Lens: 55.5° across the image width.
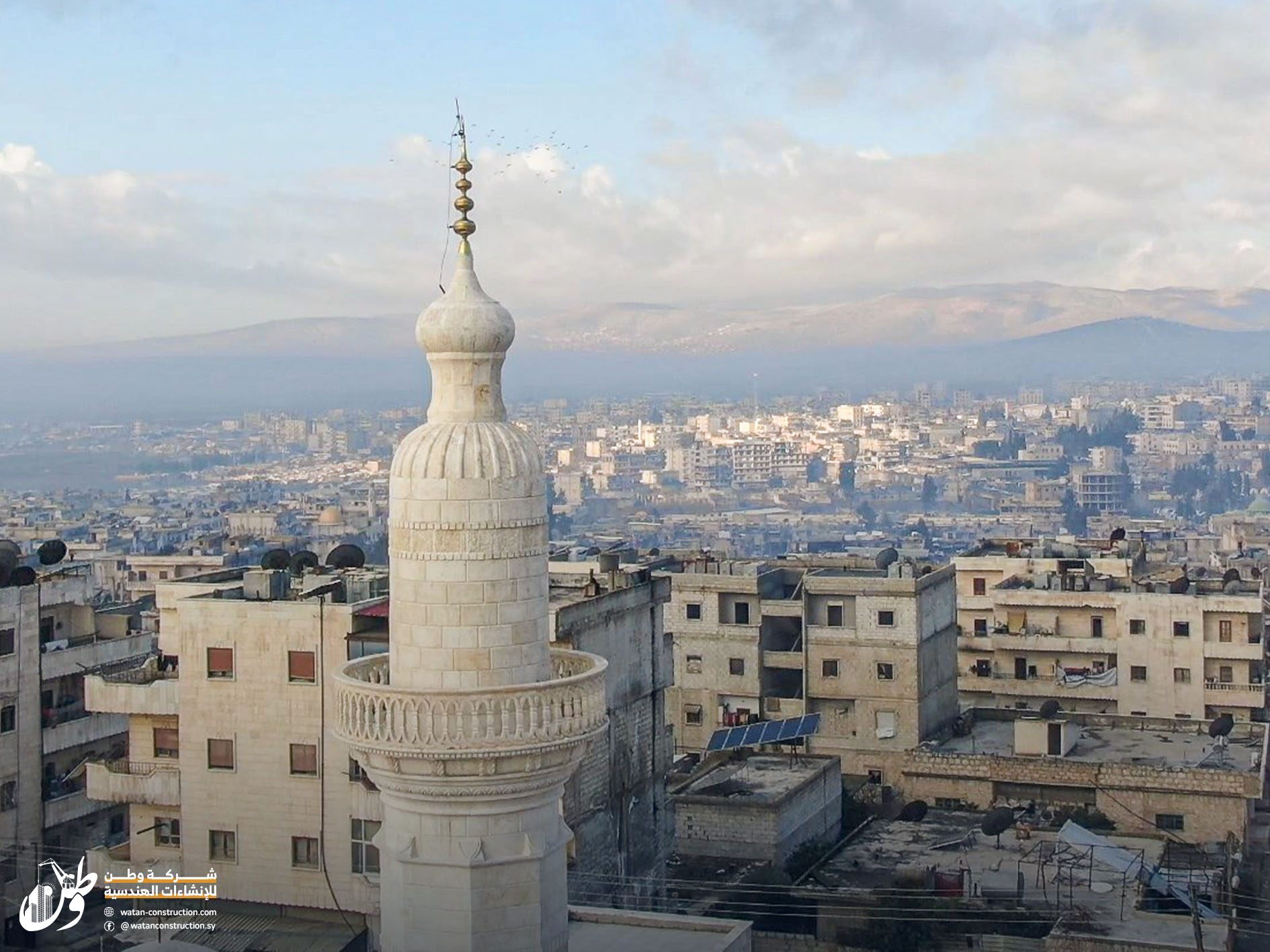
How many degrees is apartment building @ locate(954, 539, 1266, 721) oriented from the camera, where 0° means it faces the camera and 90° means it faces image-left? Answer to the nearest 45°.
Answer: approximately 0°

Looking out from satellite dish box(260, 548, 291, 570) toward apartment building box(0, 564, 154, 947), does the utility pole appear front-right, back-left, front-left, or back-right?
back-left

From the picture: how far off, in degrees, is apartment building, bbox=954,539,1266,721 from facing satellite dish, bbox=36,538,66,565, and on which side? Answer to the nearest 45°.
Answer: approximately 45° to its right

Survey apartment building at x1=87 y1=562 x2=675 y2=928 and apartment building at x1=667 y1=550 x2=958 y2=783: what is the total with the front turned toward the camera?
2

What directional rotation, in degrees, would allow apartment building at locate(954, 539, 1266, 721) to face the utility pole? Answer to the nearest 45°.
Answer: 0° — it already faces it

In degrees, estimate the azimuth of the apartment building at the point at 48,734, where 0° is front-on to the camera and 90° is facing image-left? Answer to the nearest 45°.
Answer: approximately 315°

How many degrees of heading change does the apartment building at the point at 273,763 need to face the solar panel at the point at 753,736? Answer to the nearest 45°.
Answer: approximately 135° to its left

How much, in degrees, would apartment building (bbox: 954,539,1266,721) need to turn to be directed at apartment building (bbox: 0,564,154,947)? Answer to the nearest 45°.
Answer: approximately 45° to its right

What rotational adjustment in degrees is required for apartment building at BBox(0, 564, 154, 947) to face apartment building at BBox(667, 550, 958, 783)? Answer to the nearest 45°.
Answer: approximately 45° to its left
